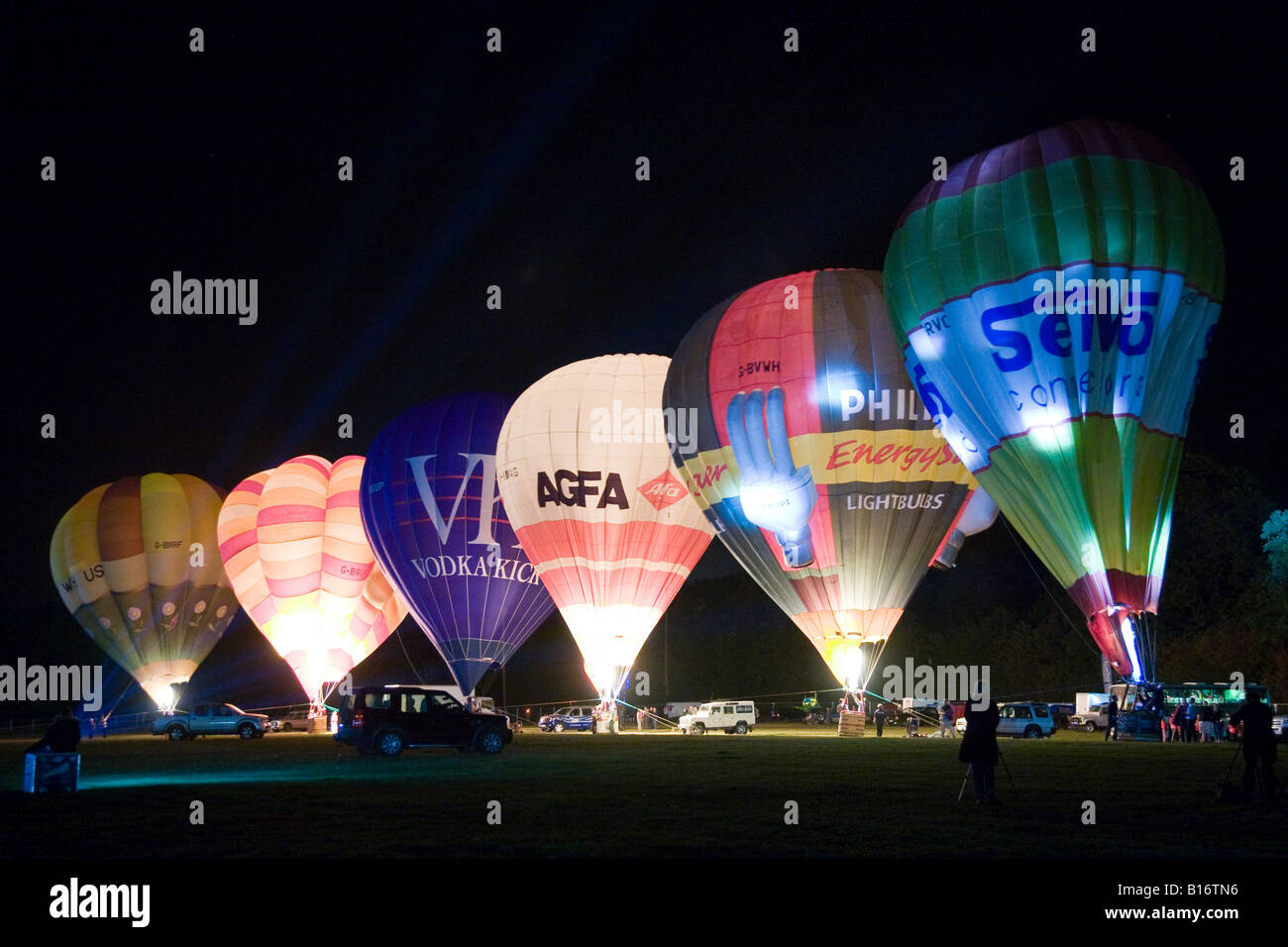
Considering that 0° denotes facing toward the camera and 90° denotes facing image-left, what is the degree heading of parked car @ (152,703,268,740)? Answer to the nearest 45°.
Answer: approximately 270°

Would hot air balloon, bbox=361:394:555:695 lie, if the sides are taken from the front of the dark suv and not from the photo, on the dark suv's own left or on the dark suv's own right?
on the dark suv's own left

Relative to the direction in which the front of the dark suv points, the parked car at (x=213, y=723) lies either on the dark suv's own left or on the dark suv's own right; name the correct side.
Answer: on the dark suv's own left

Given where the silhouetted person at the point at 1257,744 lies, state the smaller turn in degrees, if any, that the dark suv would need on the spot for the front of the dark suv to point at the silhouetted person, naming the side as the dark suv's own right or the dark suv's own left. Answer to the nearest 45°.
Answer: approximately 45° to the dark suv's own right

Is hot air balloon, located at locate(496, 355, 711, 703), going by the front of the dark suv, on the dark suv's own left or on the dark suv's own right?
on the dark suv's own left

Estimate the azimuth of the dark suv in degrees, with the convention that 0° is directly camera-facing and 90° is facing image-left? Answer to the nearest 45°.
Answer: approximately 270°
